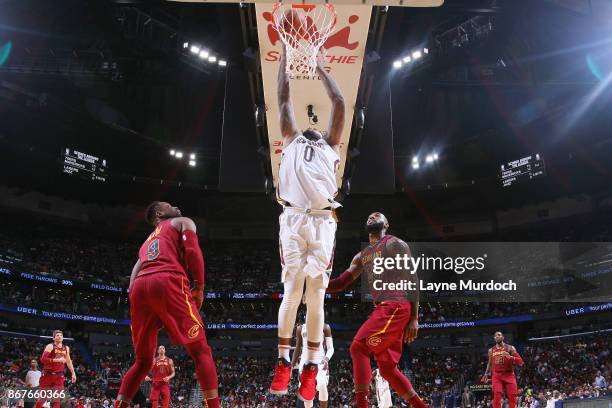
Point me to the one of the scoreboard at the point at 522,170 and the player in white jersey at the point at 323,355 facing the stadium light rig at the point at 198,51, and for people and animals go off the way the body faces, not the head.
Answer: the scoreboard

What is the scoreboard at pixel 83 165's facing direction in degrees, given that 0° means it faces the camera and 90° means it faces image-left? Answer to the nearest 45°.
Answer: approximately 315°

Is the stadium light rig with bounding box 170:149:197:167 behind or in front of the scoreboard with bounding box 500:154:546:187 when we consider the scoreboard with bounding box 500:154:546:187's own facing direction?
in front

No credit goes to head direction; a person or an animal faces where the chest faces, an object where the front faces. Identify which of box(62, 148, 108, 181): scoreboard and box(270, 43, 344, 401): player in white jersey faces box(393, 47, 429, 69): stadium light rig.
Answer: the scoreboard

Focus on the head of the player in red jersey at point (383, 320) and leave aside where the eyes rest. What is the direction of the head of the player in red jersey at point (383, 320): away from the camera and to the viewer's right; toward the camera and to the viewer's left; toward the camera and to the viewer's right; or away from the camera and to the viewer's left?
toward the camera and to the viewer's left

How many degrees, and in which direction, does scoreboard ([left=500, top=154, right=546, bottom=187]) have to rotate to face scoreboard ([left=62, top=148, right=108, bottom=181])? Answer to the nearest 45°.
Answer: approximately 45° to its right

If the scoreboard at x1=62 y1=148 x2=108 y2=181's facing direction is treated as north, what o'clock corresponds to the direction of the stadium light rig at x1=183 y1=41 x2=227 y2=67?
The stadium light rig is roughly at 1 o'clock from the scoreboard.

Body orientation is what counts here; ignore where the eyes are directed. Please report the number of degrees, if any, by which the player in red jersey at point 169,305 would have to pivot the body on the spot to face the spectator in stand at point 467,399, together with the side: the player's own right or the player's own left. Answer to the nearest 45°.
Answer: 0° — they already face them

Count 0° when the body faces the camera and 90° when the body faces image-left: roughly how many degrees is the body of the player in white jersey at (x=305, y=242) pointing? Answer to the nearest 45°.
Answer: approximately 0°

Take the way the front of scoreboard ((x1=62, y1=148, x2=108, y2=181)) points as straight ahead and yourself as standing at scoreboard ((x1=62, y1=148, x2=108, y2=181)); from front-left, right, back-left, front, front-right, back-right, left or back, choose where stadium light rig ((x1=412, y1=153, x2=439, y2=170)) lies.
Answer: front-left

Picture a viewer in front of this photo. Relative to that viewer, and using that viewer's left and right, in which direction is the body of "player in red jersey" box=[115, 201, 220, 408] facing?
facing away from the viewer and to the right of the viewer

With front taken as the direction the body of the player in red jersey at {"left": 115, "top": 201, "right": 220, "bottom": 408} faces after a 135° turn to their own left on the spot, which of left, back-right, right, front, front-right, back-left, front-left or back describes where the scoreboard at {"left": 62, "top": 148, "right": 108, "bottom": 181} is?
right

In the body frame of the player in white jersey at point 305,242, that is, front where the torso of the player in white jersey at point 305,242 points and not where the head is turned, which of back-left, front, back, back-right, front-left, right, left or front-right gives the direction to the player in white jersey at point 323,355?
back
